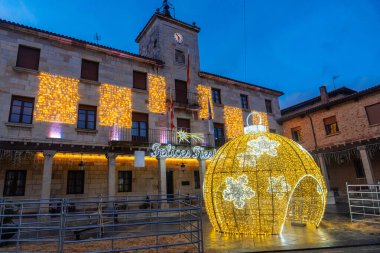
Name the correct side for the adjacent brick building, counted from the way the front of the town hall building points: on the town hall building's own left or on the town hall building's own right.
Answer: on the town hall building's own left

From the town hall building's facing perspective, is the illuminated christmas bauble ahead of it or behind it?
ahead

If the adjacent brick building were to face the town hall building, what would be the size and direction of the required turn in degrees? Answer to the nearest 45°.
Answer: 0° — it already faces it

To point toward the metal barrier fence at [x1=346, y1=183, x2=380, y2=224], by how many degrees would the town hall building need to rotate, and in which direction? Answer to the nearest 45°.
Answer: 0° — it already faces it

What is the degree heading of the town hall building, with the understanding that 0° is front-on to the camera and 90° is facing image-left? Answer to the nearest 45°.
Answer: approximately 315°

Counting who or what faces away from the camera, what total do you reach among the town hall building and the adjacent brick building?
0

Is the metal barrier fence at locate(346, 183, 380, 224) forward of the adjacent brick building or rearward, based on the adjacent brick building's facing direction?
forward

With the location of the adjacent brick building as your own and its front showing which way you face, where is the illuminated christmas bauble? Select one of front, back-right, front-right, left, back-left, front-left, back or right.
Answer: front-left

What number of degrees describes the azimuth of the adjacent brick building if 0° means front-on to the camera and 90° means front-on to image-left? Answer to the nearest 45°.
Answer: approximately 45°
